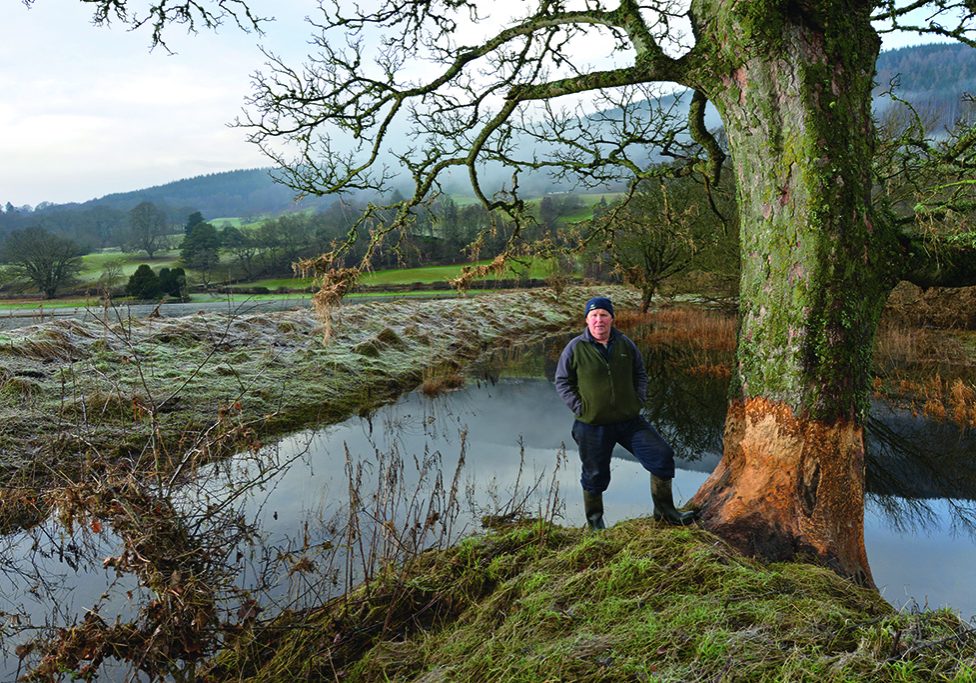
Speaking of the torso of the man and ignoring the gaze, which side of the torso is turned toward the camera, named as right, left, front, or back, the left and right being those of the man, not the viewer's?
front

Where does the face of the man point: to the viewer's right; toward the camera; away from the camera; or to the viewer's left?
toward the camera
